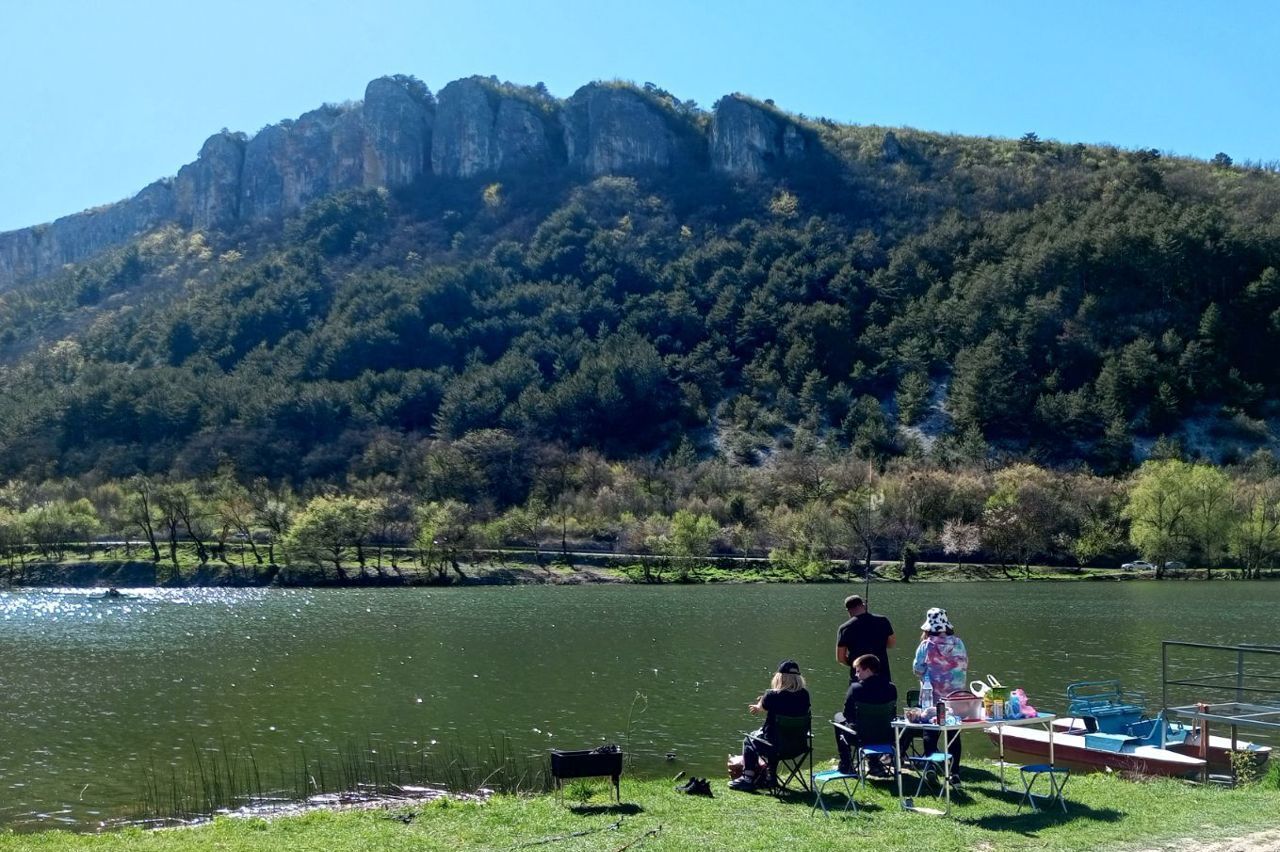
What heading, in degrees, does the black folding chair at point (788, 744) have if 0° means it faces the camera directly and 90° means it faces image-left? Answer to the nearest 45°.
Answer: approximately 135°

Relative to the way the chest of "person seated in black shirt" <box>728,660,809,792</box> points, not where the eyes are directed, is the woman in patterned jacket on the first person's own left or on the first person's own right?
on the first person's own right

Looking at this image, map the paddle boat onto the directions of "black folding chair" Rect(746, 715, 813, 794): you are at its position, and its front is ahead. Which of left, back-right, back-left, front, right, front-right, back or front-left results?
right

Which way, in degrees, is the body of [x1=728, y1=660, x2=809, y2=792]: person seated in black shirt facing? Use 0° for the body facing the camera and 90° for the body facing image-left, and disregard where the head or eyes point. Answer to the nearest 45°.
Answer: approximately 135°

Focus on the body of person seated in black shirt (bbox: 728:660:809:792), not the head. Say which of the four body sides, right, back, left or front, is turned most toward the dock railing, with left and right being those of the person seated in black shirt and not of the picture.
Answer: right

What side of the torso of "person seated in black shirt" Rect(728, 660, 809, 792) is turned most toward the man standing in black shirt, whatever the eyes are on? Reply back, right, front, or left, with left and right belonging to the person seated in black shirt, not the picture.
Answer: right

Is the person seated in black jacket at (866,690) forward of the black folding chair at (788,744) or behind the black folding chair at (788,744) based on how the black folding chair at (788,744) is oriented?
behind
